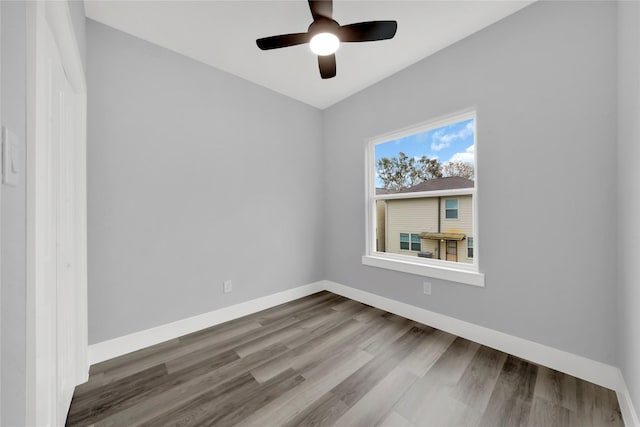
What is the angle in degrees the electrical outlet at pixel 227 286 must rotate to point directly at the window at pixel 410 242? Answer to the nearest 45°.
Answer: approximately 90° to its left

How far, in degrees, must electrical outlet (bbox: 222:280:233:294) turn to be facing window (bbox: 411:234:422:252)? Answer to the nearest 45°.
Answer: approximately 90° to its left

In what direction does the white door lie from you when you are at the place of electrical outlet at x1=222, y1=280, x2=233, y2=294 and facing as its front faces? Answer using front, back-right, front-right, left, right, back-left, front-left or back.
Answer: front-right

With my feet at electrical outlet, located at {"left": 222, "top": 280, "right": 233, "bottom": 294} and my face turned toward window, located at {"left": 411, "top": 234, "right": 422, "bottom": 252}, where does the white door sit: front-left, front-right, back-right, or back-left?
back-right

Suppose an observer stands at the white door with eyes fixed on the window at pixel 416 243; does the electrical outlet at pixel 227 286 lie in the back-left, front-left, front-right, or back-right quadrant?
front-left

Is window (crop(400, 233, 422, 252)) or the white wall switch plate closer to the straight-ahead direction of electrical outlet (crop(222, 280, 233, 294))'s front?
the white wall switch plate

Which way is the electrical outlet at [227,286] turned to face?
toward the camera

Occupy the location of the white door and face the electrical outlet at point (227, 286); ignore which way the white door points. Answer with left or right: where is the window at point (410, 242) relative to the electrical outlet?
right

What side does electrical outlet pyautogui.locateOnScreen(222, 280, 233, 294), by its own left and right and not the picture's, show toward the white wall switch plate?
front

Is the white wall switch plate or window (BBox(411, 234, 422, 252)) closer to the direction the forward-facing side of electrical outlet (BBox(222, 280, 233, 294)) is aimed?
the white wall switch plate
